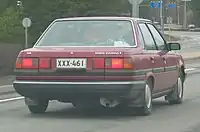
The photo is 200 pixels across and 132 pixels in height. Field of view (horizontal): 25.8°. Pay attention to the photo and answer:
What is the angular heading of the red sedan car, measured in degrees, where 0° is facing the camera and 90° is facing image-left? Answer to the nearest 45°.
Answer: approximately 225°

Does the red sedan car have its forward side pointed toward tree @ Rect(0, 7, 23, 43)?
no
